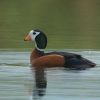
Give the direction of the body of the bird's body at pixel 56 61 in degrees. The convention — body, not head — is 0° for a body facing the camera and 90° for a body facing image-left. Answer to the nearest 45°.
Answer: approximately 90°
